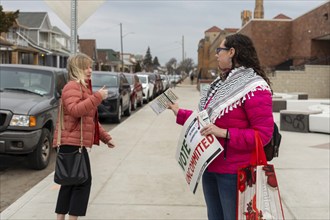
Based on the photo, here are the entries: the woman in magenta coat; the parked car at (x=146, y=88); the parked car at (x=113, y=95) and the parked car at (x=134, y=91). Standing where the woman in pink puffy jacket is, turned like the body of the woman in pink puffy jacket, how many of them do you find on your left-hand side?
3

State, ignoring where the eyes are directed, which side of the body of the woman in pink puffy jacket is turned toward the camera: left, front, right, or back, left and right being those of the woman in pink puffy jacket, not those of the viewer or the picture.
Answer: right

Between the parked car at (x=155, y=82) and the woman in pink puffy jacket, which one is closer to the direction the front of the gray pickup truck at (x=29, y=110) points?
the woman in pink puffy jacket

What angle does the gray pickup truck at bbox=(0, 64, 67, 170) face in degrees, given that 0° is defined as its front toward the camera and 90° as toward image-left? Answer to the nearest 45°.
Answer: approximately 45°

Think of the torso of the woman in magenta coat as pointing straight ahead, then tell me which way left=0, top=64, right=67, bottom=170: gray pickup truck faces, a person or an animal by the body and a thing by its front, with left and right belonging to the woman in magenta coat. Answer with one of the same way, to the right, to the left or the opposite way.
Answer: to the left

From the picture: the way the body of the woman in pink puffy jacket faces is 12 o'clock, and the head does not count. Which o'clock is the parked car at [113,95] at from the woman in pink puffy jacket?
The parked car is roughly at 9 o'clock from the woman in pink puffy jacket.

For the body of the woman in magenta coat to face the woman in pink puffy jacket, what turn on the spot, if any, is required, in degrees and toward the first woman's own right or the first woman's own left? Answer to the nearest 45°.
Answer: approximately 45° to the first woman's own right

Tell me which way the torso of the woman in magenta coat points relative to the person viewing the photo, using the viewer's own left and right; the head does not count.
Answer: facing to the left of the viewer

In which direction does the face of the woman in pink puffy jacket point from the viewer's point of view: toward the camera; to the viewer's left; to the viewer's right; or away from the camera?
to the viewer's right

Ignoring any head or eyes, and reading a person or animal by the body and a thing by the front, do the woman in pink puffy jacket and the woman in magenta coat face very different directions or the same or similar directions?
very different directions

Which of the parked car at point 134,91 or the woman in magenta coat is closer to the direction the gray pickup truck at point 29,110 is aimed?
the woman in magenta coat

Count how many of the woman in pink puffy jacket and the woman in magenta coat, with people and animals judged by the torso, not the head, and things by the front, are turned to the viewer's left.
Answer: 1
